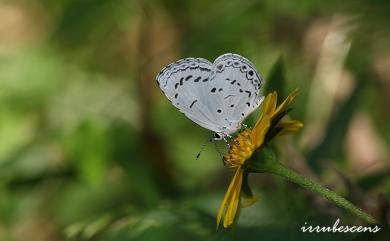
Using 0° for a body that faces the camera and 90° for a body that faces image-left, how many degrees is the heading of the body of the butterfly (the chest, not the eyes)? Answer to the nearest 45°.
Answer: approximately 90°
